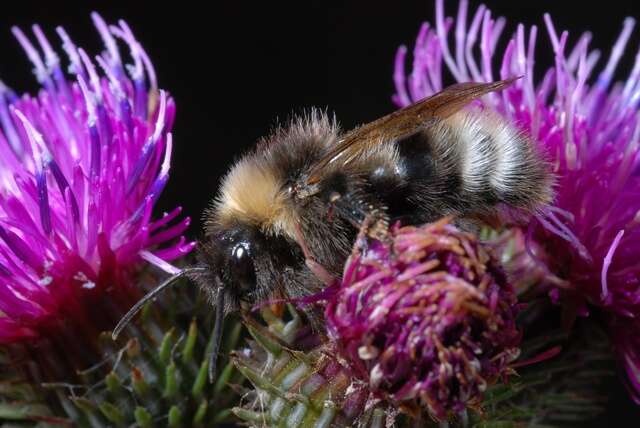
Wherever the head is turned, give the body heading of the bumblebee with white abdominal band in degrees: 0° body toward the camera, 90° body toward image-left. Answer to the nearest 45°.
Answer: approximately 90°

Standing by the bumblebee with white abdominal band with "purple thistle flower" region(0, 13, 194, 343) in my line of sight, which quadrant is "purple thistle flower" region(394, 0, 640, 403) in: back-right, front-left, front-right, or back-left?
back-right

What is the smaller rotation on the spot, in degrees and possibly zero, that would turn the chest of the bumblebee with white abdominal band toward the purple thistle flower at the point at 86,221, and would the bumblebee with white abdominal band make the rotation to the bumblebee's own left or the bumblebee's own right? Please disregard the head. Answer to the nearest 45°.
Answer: approximately 45° to the bumblebee's own right
